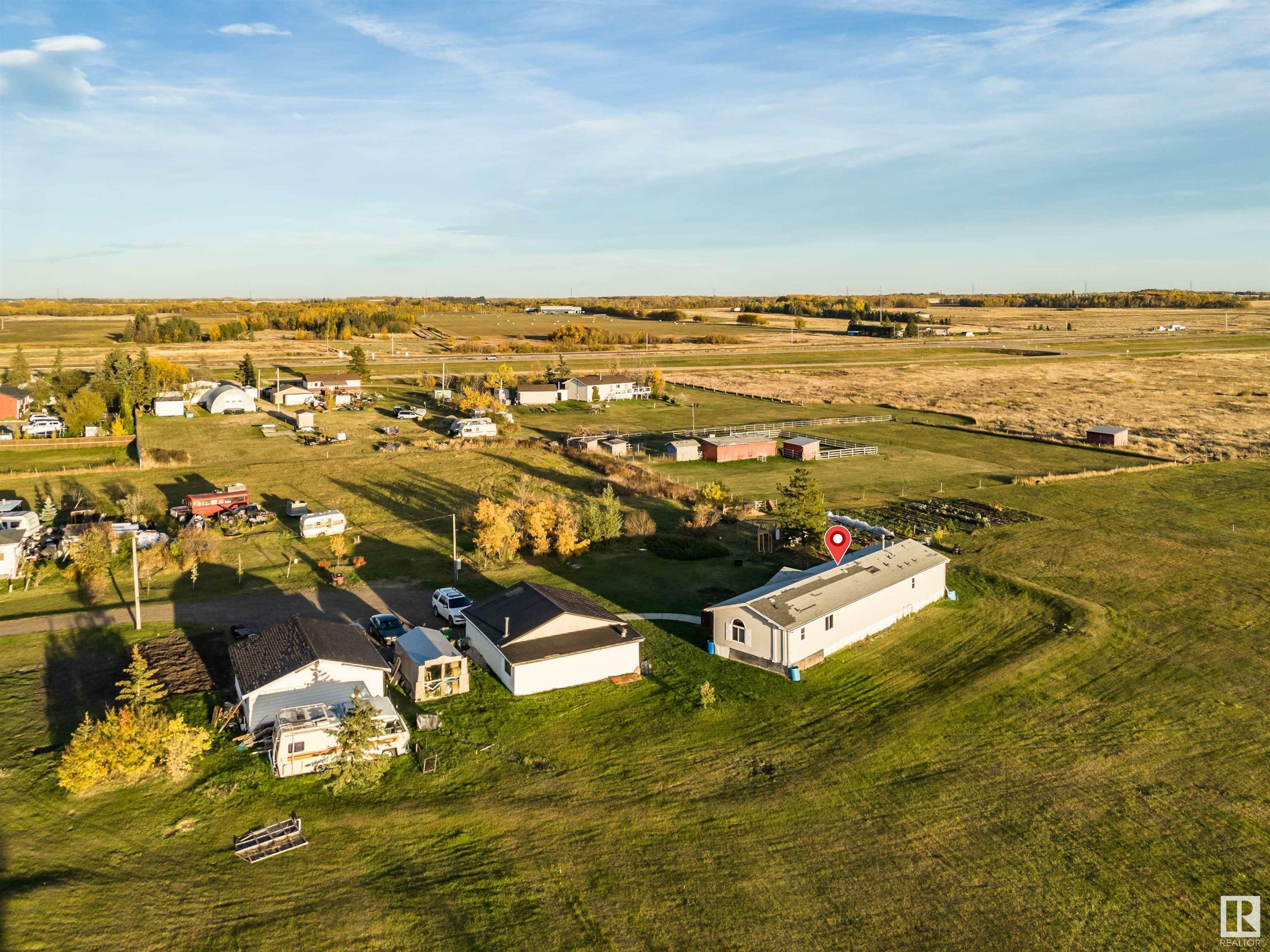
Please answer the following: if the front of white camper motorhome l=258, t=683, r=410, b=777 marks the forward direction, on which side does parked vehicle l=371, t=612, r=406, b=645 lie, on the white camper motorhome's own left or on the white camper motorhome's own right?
on the white camper motorhome's own left
